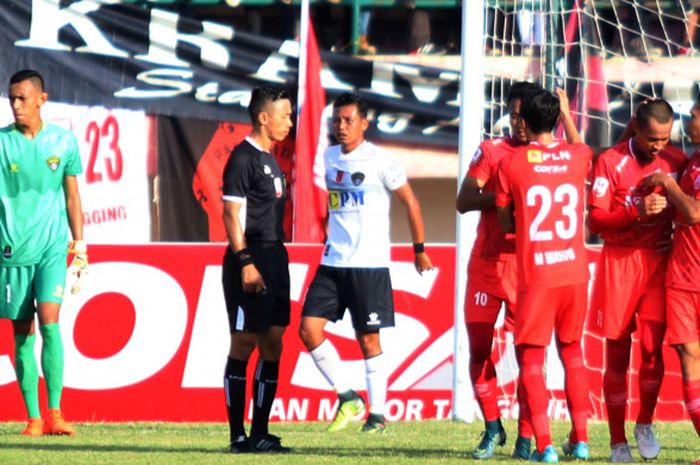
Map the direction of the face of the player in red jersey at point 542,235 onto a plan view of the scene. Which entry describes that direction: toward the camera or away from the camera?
away from the camera

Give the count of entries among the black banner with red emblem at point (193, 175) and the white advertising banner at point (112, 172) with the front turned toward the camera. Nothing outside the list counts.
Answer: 2

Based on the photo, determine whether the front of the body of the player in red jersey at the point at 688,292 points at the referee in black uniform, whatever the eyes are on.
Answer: yes

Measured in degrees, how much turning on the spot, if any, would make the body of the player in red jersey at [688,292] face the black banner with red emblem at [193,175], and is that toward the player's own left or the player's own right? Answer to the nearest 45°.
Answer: approximately 45° to the player's own right

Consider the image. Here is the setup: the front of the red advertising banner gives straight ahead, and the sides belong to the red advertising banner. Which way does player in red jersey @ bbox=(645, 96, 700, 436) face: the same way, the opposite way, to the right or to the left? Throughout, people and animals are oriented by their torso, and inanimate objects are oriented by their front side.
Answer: to the right

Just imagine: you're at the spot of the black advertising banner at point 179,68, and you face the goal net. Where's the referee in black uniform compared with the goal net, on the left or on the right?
right

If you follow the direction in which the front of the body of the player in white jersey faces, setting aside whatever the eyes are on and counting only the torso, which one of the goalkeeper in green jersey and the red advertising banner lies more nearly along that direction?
the goalkeeper in green jersey

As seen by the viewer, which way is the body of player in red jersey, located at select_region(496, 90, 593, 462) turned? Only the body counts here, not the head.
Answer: away from the camera

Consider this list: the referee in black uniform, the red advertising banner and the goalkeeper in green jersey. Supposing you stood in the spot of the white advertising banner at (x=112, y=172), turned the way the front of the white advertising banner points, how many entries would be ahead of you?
3

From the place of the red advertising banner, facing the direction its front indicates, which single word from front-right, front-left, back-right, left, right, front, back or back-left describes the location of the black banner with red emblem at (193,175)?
back

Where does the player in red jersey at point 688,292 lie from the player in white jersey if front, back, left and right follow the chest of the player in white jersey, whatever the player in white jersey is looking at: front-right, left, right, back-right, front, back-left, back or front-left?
left

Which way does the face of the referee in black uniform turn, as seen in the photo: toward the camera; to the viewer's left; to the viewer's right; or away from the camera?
to the viewer's right

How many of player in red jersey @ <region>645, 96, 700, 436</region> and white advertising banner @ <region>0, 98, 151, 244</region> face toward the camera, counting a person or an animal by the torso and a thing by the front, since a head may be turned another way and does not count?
1
